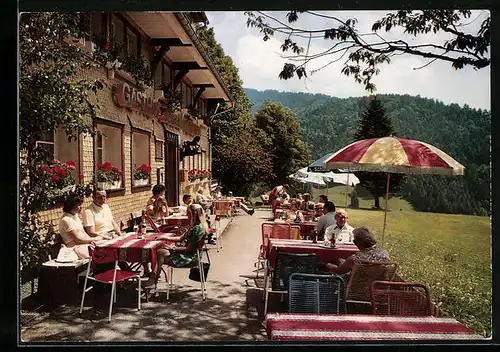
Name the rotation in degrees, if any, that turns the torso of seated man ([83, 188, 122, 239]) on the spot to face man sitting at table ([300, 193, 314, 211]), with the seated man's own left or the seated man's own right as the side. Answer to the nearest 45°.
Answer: approximately 90° to the seated man's own left

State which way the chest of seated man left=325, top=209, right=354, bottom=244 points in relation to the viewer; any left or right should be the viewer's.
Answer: facing the viewer

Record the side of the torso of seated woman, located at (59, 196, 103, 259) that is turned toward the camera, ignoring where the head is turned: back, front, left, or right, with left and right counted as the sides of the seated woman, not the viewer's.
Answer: right

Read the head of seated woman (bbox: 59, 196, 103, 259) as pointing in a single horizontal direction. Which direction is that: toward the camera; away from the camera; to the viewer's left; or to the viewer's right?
to the viewer's right

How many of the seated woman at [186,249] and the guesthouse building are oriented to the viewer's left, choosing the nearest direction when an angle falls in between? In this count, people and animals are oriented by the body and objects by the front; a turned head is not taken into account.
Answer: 1

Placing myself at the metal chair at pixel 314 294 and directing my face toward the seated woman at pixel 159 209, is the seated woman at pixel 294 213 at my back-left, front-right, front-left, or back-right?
front-right

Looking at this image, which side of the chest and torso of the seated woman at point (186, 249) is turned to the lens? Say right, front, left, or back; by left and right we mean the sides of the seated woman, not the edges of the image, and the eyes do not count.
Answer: left

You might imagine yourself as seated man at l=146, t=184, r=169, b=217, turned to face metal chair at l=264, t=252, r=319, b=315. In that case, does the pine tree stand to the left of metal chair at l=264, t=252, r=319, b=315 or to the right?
left

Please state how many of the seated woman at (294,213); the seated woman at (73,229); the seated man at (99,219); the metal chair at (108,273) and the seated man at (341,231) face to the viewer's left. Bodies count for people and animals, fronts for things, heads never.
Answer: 0

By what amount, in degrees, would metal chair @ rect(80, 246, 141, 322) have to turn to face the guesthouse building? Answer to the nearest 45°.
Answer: approximately 45° to its left

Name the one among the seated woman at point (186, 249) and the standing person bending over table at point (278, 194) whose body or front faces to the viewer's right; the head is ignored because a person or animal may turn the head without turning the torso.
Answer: the standing person bending over table

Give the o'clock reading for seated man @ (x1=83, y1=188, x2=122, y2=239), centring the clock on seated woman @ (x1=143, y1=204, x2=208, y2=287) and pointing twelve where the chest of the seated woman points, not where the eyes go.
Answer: The seated man is roughly at 1 o'clock from the seated woman.

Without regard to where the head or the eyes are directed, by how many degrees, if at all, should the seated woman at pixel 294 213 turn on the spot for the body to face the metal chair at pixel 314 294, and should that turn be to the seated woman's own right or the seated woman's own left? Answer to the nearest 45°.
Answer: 0° — they already face it
